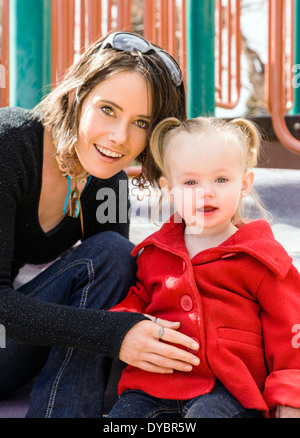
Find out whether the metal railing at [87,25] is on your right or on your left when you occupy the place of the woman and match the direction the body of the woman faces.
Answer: on your left

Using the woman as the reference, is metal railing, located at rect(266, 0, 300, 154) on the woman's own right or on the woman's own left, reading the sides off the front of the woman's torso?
on the woman's own left

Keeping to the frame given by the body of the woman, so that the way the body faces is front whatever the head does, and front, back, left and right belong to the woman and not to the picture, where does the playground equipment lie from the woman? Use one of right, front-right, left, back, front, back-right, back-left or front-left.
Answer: back-left

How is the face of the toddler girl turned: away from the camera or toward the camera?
toward the camera

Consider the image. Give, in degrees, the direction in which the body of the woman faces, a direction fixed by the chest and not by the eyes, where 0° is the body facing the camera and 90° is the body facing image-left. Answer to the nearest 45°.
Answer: approximately 315°
